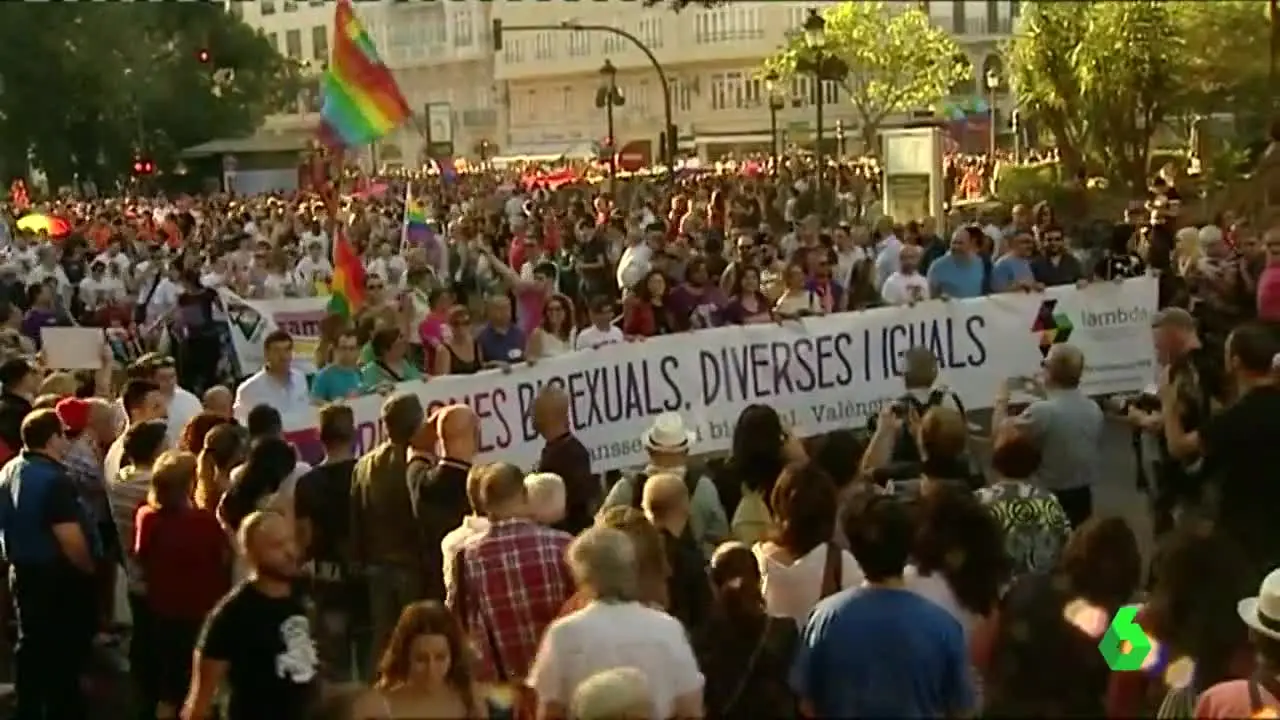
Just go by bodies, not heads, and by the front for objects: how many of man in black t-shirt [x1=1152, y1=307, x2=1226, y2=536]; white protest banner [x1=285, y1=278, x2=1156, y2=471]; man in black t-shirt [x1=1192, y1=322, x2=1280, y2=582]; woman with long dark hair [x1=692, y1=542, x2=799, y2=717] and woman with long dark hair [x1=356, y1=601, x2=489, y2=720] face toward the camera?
2

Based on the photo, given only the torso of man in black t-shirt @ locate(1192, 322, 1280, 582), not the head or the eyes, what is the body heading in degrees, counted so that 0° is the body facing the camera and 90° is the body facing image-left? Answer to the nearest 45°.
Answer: approximately 135°

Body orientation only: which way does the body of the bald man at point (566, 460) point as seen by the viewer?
away from the camera

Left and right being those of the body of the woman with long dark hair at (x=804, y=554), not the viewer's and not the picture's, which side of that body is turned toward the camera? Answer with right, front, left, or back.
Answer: back

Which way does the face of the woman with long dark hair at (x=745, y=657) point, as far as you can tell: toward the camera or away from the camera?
away from the camera

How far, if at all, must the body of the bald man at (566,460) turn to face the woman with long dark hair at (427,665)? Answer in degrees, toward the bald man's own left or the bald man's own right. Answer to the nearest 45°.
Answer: approximately 180°

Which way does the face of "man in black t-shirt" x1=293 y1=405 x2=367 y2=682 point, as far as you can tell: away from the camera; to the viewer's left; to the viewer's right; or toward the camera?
away from the camera

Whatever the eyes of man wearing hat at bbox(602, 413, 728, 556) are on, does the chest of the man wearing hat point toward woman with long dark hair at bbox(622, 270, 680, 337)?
yes

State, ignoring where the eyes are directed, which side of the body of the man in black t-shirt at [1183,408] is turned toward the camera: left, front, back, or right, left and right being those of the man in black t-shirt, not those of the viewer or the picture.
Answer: left

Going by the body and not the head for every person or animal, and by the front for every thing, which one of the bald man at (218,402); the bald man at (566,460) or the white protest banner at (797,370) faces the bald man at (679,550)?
the white protest banner

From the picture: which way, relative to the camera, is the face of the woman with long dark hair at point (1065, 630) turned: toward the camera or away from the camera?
away from the camera

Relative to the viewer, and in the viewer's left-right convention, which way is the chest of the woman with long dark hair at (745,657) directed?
facing away from the viewer

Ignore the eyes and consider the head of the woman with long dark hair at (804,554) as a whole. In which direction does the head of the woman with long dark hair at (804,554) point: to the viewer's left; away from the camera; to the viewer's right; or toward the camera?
away from the camera

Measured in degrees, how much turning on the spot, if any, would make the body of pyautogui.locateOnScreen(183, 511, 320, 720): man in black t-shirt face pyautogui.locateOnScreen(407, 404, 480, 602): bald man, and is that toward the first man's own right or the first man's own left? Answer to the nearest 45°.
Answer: approximately 90° to the first man's own left
